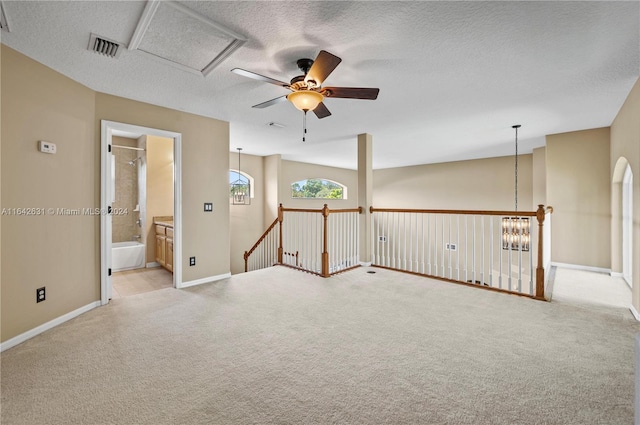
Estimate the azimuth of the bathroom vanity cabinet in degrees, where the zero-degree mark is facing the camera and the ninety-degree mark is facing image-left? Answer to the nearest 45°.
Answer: approximately 45°

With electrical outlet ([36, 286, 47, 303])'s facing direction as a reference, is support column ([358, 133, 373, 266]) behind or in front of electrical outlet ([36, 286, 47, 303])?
in front

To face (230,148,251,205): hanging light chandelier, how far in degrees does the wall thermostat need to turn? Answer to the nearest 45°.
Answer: approximately 90° to its left

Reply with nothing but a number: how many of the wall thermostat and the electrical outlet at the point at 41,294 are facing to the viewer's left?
0

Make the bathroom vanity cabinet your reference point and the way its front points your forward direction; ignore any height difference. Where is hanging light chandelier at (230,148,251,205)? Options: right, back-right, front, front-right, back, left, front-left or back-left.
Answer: back

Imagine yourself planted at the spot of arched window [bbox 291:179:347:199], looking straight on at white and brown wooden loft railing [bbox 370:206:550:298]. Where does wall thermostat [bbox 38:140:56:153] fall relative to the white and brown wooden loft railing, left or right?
right

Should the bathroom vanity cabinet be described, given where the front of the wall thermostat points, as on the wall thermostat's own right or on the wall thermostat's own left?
on the wall thermostat's own left

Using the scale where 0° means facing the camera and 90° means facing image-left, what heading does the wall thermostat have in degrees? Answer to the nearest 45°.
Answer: approximately 315°

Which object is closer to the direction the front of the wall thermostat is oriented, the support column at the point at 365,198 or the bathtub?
the support column

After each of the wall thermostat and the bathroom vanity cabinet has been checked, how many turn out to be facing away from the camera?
0

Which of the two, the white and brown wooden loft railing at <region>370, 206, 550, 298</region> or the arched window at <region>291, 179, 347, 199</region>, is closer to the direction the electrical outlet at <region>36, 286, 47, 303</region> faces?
the white and brown wooden loft railing

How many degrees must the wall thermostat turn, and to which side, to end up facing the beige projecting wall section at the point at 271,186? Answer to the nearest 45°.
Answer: approximately 90° to its left
